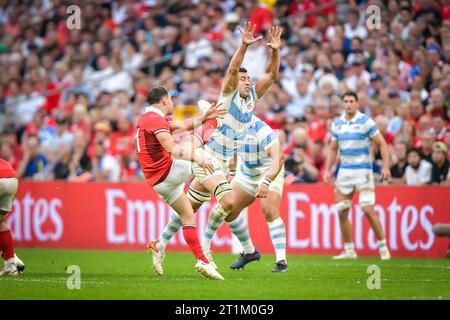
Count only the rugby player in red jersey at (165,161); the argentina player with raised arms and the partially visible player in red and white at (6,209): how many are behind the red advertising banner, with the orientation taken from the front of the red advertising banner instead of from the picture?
0

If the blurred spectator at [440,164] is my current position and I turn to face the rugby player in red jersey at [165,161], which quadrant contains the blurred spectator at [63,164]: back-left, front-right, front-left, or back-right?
front-right

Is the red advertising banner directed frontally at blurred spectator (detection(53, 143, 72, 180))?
no

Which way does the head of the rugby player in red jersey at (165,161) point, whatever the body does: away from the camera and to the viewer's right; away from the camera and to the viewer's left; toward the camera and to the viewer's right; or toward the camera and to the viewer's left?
away from the camera and to the viewer's right

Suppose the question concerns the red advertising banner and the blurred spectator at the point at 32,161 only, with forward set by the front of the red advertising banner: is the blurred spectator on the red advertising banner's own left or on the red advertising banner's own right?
on the red advertising banner's own right

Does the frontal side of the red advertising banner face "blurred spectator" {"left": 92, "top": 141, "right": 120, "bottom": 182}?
no

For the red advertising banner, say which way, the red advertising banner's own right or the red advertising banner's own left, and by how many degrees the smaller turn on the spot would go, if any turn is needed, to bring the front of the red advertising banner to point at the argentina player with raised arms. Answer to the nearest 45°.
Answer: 0° — it already faces them

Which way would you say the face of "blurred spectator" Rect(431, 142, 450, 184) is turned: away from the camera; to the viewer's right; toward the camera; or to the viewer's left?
toward the camera

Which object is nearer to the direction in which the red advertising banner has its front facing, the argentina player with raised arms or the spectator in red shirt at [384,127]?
the argentina player with raised arms

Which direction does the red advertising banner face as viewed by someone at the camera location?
facing the viewer

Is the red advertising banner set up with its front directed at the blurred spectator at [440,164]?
no

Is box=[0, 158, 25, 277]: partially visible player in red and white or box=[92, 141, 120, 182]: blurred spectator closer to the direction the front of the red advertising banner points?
the partially visible player in red and white

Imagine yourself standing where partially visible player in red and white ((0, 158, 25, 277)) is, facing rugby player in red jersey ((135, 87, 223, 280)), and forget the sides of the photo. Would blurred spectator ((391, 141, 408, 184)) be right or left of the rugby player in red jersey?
left

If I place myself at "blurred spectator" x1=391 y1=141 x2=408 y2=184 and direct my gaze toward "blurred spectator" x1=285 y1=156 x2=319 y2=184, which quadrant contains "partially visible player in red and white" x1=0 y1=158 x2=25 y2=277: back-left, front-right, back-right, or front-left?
front-left
